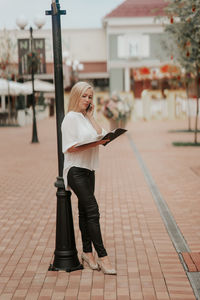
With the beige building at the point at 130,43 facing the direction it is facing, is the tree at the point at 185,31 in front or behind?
in front

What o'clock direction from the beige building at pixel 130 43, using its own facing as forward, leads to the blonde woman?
The blonde woman is roughly at 12 o'clock from the beige building.

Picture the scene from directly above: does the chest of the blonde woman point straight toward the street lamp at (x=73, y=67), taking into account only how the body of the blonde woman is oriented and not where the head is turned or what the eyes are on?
no

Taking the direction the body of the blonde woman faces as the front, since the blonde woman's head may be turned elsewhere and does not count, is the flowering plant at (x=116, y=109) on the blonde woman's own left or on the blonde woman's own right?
on the blonde woman's own left

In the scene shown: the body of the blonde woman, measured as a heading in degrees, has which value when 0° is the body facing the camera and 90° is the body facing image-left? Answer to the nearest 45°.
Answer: approximately 315°

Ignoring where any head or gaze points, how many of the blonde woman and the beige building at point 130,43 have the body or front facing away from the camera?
0

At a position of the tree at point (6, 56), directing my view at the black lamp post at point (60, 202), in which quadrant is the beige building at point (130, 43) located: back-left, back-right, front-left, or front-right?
back-left

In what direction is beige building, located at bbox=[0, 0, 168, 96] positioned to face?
toward the camera

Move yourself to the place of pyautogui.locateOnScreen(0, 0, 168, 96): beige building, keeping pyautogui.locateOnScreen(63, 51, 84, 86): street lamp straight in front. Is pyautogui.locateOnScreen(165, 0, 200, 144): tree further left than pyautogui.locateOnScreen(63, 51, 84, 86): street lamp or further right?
left

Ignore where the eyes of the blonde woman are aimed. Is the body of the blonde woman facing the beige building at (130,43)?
no

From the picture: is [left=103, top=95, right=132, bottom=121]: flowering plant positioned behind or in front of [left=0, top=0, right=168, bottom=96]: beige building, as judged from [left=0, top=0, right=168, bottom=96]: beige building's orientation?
in front

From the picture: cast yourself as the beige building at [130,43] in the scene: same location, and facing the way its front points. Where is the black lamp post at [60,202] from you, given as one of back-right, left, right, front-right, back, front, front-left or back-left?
front

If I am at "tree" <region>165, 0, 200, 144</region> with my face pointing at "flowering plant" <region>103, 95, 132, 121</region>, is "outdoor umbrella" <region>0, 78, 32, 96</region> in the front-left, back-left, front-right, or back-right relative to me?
front-left
